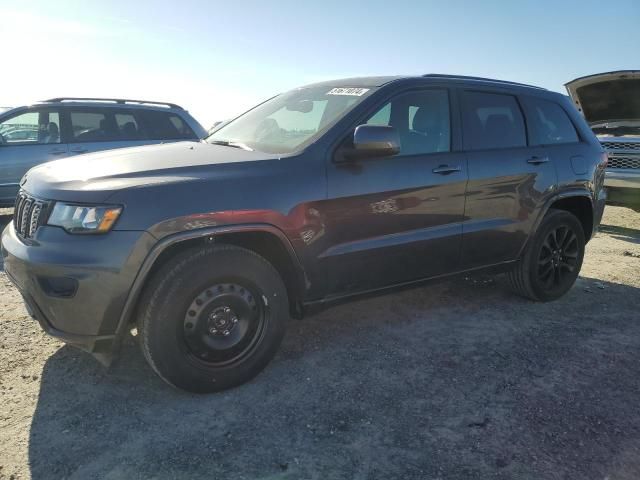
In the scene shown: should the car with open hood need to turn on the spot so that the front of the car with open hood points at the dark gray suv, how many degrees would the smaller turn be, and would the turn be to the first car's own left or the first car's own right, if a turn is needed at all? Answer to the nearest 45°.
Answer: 0° — it already faces it

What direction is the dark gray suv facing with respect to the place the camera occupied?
facing the viewer and to the left of the viewer

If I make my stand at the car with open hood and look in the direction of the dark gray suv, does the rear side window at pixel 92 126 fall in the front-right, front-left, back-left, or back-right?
front-right

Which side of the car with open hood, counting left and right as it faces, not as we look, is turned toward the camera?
front

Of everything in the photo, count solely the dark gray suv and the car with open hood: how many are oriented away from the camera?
0

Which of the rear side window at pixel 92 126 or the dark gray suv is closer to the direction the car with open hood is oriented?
the dark gray suv

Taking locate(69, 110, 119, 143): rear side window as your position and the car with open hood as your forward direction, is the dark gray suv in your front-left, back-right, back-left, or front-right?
front-right

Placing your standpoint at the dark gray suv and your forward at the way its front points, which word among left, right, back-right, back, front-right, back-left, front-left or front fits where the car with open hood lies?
back

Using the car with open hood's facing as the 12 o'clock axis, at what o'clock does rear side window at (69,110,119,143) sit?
The rear side window is roughly at 2 o'clock from the car with open hood.
